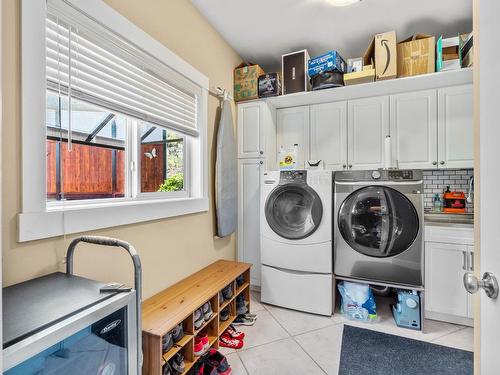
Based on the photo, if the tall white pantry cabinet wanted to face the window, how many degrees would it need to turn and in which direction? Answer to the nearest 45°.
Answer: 0° — it already faces it

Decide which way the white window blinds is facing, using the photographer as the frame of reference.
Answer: facing the viewer and to the right of the viewer

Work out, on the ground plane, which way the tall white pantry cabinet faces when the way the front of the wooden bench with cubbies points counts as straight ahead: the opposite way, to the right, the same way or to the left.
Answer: to the right

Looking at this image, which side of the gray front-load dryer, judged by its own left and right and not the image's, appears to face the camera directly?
front

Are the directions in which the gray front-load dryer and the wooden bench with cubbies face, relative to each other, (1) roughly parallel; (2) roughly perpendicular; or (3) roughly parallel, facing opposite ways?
roughly perpendicular

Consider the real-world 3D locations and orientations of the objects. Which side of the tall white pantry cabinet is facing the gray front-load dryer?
left
